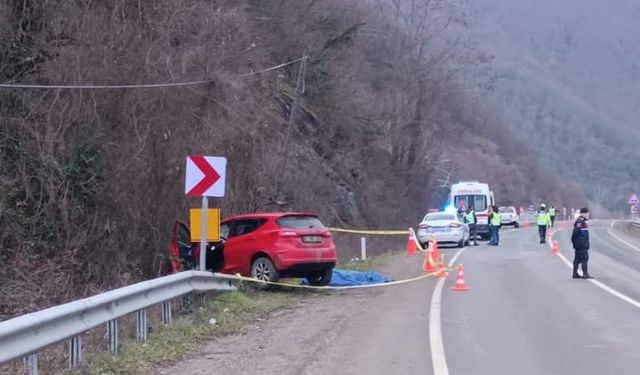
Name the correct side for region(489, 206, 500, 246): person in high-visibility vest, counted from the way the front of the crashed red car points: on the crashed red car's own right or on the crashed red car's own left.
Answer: on the crashed red car's own right

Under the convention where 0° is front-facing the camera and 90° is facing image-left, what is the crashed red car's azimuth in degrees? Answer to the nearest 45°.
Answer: approximately 135°
